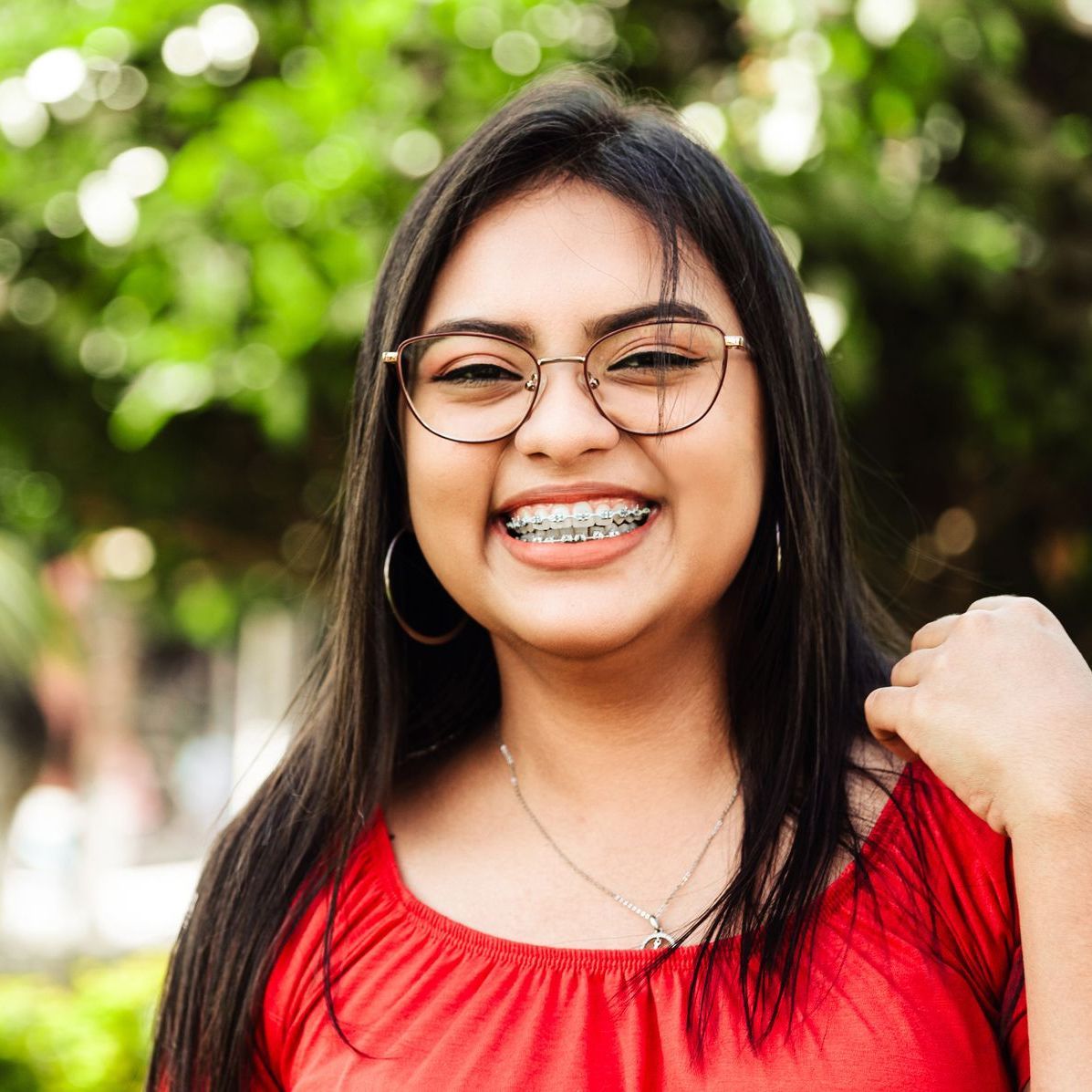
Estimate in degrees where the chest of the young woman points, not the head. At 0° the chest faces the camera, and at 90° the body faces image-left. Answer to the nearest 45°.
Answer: approximately 0°

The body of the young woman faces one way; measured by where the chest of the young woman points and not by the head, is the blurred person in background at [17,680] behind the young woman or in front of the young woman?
behind
